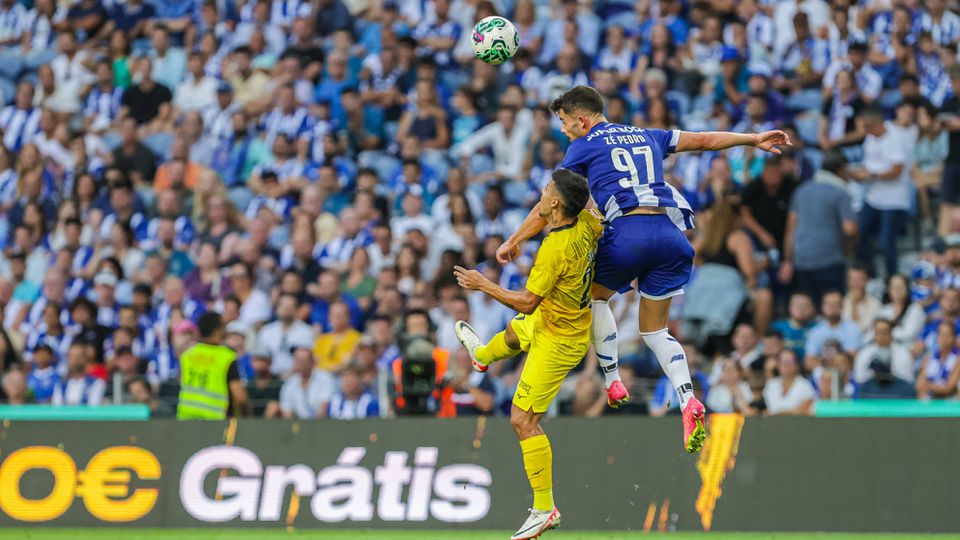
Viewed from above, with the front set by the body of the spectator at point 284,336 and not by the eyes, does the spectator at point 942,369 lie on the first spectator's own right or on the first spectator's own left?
on the first spectator's own left

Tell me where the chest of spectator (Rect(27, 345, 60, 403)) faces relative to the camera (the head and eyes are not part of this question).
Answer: toward the camera

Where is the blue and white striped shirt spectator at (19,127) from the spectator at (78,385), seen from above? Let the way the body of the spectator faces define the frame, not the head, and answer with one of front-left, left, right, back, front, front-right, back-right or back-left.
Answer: back

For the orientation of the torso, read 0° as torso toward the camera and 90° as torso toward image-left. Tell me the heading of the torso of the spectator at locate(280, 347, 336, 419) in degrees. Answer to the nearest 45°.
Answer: approximately 0°

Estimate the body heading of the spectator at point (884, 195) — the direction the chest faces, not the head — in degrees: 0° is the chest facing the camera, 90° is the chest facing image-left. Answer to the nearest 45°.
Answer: approximately 45°

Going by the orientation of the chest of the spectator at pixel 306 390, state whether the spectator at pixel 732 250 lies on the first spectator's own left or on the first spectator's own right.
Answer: on the first spectator's own left

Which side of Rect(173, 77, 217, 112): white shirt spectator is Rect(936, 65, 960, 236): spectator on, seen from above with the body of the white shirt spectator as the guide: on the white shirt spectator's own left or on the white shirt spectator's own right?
on the white shirt spectator's own left

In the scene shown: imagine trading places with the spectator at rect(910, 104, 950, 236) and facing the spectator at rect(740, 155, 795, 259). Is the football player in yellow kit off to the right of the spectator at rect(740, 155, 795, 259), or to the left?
left

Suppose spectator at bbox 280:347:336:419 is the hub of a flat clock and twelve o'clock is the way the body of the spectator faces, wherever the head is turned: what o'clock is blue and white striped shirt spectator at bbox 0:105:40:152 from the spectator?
The blue and white striped shirt spectator is roughly at 5 o'clock from the spectator.
